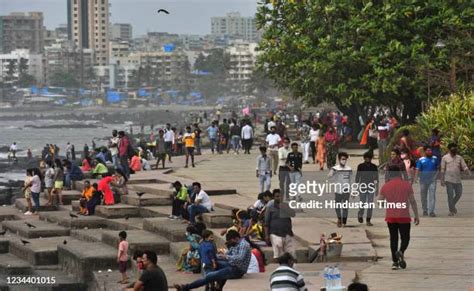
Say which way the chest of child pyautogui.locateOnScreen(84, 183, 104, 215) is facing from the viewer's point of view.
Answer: to the viewer's left

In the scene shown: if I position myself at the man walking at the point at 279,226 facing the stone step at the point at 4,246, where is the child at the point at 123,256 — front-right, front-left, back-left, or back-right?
front-left

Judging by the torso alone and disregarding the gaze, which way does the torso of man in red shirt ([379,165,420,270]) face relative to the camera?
away from the camera

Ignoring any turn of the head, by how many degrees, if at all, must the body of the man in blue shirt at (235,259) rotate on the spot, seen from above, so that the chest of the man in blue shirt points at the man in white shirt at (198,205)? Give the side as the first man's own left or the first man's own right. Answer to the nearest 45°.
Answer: approximately 90° to the first man's own right

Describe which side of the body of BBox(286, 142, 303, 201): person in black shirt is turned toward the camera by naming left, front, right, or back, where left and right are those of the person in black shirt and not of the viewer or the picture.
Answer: front

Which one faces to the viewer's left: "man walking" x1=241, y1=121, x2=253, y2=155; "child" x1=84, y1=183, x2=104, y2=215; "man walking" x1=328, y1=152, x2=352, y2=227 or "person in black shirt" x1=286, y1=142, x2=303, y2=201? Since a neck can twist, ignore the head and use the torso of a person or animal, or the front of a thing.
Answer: the child

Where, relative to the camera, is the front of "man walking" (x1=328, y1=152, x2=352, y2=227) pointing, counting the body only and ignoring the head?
toward the camera

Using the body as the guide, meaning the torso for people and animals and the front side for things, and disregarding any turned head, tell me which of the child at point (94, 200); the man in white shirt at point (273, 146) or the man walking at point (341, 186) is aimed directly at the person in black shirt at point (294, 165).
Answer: the man in white shirt

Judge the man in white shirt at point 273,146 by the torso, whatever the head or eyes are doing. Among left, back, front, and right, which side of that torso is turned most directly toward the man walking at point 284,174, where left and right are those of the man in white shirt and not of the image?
front

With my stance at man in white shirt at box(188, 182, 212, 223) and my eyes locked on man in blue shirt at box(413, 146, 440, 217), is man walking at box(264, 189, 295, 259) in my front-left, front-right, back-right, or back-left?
front-right

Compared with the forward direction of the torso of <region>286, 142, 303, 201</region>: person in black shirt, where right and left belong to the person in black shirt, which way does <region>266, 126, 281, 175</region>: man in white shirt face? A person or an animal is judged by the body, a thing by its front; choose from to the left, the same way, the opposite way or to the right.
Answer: the same way

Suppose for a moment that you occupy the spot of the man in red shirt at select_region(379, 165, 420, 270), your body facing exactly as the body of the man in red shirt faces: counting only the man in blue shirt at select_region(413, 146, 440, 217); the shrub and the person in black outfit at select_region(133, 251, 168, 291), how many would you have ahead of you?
2

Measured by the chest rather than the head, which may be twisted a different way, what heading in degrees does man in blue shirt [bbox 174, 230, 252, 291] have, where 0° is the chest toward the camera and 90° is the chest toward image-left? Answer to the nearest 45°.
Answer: approximately 90°

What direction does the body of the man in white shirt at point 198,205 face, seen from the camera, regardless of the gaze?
to the viewer's left

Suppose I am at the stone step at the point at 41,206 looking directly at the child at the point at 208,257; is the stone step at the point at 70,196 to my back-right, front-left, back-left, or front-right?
back-left
